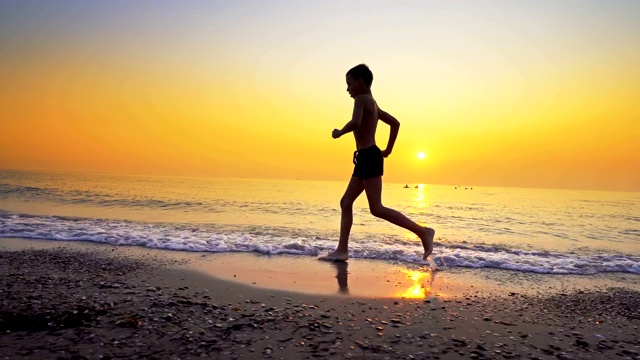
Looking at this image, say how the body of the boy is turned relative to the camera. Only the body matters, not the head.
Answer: to the viewer's left

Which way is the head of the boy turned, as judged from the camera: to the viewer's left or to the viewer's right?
to the viewer's left
